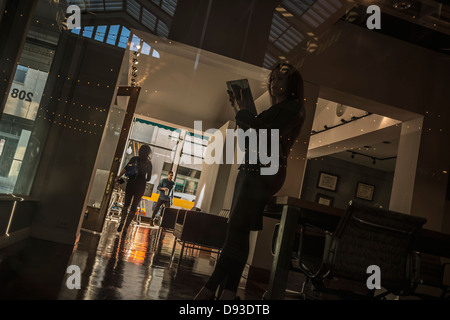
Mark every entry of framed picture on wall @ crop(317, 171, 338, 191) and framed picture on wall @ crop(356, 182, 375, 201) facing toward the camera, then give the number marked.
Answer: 2

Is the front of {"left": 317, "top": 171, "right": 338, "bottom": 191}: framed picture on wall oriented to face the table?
yes

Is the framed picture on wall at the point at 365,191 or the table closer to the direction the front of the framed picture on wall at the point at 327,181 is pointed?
the table

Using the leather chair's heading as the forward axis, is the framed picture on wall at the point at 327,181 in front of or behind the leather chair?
in front

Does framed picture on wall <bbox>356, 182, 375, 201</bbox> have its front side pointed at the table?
yes

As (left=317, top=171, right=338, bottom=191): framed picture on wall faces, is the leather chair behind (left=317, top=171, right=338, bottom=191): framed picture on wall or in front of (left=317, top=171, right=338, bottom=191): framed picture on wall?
in front

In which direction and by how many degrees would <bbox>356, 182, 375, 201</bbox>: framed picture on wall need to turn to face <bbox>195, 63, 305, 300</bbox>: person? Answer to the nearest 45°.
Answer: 0° — it already faces them

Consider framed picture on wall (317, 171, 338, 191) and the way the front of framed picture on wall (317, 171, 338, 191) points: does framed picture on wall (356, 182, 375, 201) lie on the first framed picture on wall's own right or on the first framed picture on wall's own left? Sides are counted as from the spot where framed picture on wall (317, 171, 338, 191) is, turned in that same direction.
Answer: on the first framed picture on wall's own left

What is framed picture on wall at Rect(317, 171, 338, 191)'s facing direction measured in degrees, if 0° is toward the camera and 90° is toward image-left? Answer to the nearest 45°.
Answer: approximately 0°

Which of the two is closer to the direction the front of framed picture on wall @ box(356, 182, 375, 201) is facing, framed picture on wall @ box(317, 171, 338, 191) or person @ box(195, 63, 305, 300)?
the person

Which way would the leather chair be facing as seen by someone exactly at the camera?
facing away from the viewer and to the left of the viewer

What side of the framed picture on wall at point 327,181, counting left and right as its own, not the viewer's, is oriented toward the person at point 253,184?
front
